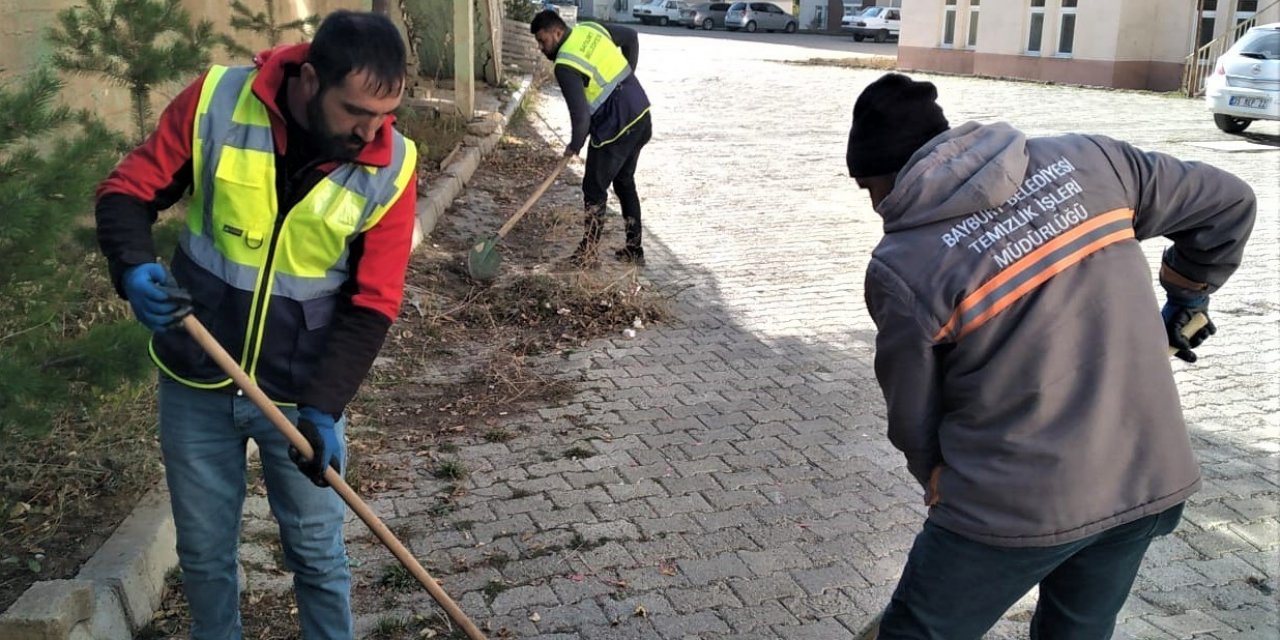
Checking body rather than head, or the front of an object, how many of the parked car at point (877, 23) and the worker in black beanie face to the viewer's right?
0

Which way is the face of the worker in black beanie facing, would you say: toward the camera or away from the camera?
away from the camera

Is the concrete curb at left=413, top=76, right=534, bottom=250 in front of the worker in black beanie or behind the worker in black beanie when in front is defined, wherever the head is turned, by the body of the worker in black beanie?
in front

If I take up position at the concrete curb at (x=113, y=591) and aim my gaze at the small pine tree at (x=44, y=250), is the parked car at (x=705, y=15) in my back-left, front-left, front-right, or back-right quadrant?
front-right

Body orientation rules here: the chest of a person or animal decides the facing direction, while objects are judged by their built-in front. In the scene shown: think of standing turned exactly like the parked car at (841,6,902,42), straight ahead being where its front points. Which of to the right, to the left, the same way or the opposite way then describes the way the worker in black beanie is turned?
to the right

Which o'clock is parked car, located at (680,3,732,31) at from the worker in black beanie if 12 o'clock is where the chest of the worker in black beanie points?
The parked car is roughly at 1 o'clock from the worker in black beanie.

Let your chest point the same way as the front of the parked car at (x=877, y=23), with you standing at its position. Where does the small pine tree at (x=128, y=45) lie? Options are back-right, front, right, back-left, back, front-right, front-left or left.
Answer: front-left

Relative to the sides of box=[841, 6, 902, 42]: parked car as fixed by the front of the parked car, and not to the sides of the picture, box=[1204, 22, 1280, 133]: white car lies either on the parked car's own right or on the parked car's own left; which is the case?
on the parked car's own left

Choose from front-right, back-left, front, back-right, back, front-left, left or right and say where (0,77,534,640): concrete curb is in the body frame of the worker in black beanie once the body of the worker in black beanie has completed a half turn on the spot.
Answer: back-right

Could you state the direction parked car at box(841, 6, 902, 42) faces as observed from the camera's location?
facing the viewer and to the left of the viewer

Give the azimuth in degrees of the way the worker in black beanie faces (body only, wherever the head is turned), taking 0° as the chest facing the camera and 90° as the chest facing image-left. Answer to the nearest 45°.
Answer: approximately 135°
